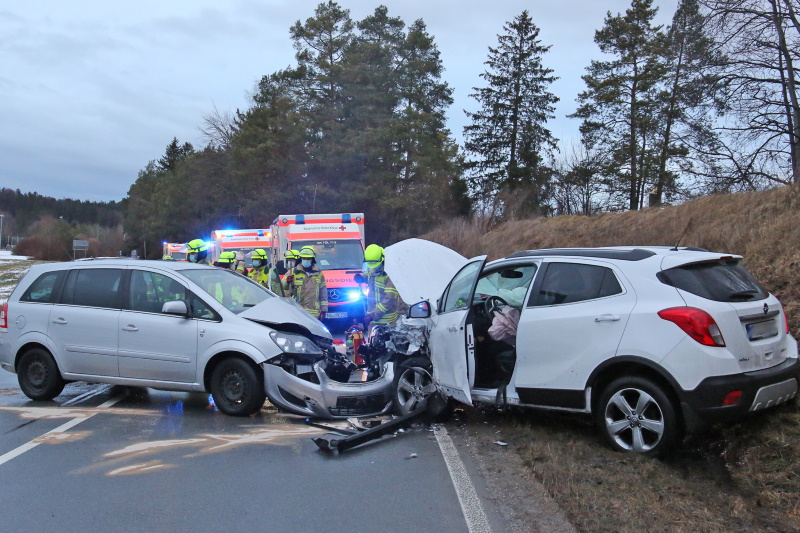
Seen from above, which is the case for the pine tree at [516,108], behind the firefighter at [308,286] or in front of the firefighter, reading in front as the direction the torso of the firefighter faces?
behind

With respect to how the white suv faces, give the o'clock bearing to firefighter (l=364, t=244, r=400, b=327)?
The firefighter is roughly at 12 o'clock from the white suv.

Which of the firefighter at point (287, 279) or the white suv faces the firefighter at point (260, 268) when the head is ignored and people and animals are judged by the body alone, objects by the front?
the white suv

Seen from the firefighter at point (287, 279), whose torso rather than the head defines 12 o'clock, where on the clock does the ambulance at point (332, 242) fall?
The ambulance is roughly at 6 o'clock from the firefighter.

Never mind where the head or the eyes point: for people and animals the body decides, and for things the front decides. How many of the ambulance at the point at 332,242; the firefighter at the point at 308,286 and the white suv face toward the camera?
2

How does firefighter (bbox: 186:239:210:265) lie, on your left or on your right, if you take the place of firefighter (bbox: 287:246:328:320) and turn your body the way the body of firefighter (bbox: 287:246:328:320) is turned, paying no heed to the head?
on your right

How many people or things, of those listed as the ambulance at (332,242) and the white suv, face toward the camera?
1

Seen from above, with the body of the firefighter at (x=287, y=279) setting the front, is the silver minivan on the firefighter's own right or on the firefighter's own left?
on the firefighter's own right
